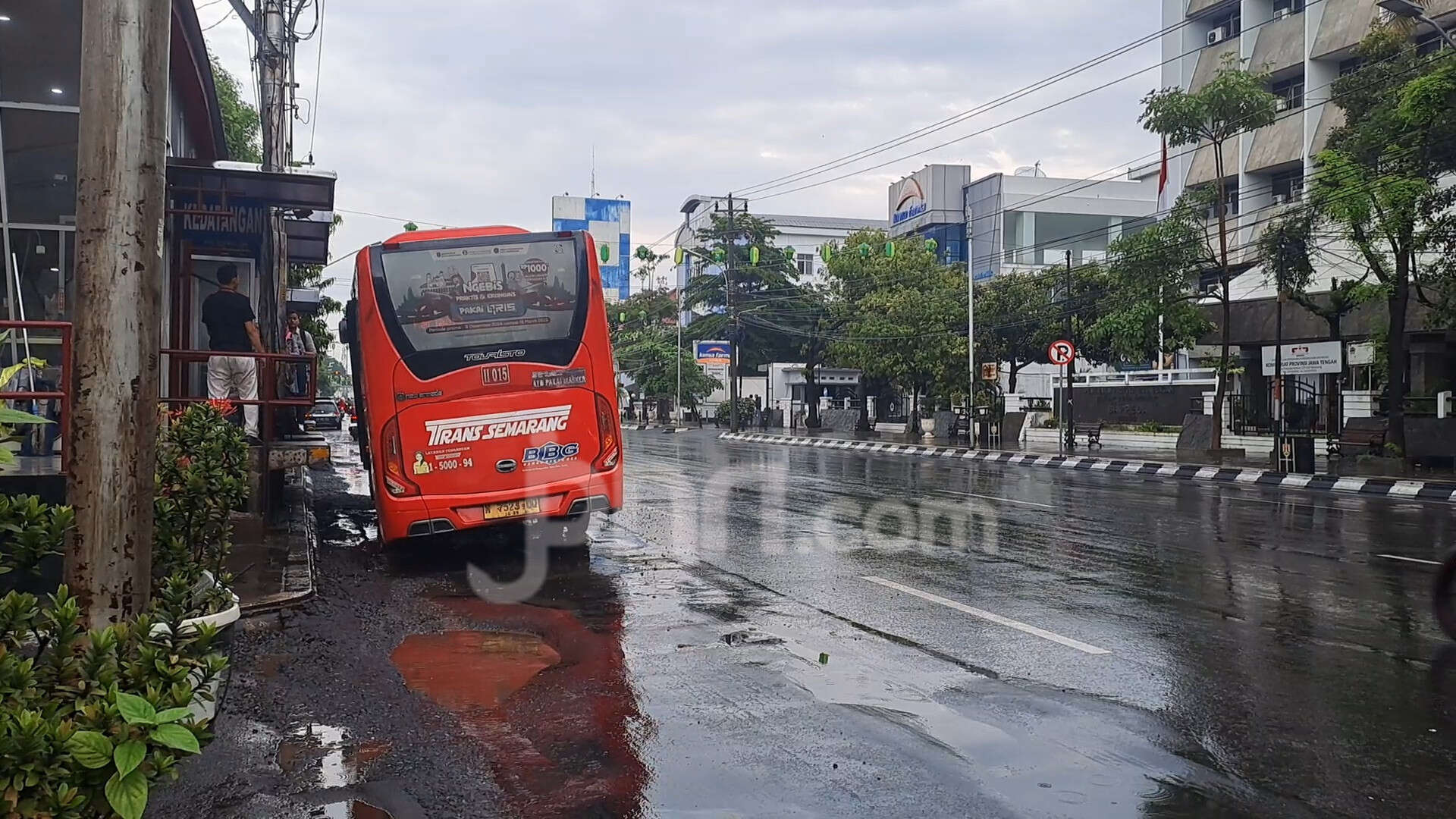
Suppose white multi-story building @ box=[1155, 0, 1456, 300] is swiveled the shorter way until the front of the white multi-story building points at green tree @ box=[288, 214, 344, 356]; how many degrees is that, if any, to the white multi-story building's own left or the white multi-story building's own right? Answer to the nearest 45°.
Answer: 0° — it already faces it

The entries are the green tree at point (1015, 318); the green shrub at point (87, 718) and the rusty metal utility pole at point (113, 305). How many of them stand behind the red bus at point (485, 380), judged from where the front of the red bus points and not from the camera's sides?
2

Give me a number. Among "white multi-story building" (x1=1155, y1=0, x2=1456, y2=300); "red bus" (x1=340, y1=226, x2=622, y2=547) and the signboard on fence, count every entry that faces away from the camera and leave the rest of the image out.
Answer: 1

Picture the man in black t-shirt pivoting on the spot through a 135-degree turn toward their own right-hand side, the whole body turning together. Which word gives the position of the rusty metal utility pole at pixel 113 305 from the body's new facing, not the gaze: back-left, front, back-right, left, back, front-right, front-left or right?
front-right

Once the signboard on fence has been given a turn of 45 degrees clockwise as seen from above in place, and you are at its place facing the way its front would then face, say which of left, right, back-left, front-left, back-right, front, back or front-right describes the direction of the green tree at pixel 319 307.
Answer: front-right

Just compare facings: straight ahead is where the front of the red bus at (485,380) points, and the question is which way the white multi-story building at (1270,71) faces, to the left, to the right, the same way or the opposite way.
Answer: to the left

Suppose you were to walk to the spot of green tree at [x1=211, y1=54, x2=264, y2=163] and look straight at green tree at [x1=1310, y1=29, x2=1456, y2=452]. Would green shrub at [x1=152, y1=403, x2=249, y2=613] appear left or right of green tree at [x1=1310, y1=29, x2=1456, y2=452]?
right

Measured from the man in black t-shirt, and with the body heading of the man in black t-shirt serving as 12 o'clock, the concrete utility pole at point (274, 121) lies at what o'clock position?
The concrete utility pole is roughly at 2 o'clock from the man in black t-shirt.

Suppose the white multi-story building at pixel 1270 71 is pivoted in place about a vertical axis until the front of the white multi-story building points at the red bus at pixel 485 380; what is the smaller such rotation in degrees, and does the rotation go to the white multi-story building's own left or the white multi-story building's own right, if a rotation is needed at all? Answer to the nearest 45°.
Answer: approximately 45° to the white multi-story building's own left

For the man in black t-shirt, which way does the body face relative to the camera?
away from the camera

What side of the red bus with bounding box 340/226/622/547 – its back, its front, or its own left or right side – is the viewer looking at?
back

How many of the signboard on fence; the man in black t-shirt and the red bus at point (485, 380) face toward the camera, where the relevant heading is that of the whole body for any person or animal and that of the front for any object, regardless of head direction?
1

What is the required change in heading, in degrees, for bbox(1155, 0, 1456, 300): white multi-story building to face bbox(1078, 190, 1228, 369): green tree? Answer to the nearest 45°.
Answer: approximately 45° to its left
